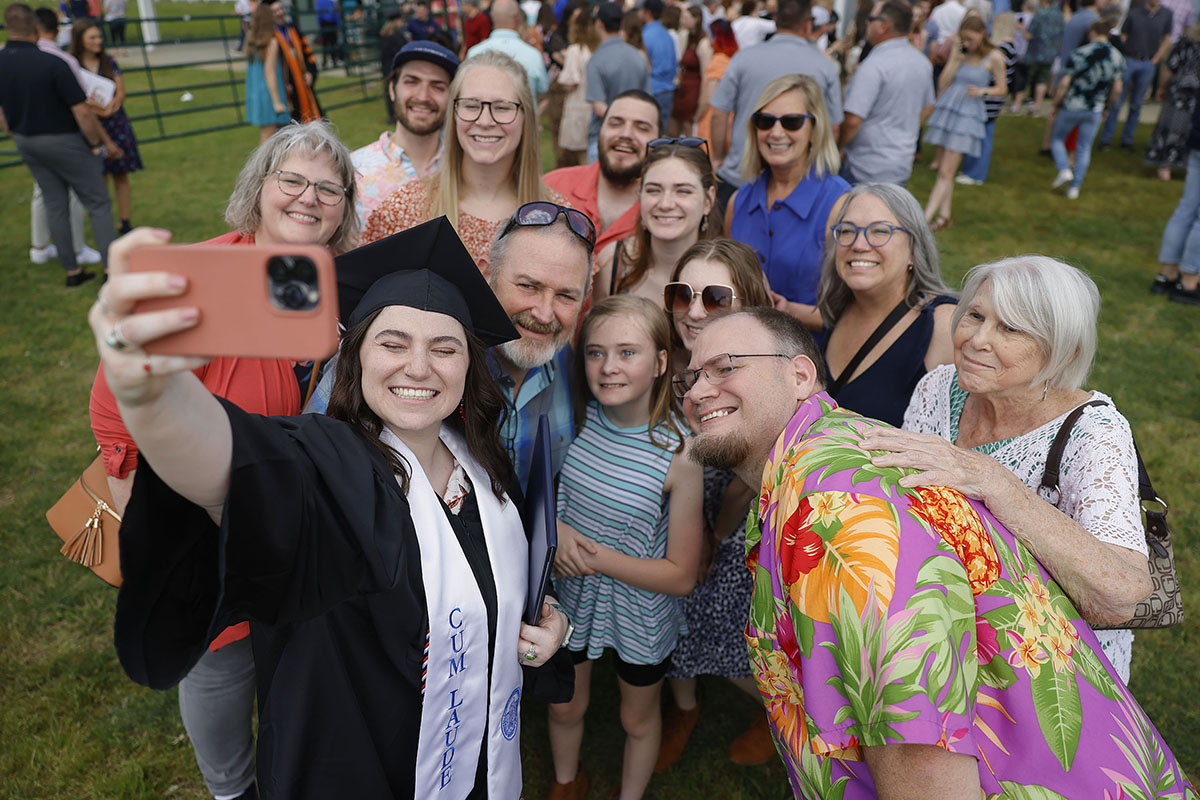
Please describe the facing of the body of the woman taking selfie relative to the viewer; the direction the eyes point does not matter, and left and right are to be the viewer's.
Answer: facing the viewer and to the right of the viewer

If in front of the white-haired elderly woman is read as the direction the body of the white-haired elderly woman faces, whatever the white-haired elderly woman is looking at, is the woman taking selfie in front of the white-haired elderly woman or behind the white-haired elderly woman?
in front

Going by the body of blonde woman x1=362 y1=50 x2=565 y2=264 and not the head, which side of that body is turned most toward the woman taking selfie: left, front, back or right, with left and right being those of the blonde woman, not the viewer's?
front

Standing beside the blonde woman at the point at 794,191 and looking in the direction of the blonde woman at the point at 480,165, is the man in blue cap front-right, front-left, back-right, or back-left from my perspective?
front-right

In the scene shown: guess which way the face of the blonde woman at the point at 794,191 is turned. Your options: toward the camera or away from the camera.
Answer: toward the camera

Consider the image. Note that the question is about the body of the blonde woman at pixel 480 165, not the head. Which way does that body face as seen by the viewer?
toward the camera

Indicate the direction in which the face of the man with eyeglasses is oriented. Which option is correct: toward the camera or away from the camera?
toward the camera

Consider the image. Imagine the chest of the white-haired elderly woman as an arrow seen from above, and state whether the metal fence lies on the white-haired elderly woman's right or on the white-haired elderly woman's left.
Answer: on the white-haired elderly woman's right

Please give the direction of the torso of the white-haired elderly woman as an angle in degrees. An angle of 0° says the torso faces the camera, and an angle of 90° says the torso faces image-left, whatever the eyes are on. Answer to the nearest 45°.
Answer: approximately 45°

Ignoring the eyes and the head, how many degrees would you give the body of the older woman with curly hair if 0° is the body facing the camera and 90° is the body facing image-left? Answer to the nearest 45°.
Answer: approximately 315°

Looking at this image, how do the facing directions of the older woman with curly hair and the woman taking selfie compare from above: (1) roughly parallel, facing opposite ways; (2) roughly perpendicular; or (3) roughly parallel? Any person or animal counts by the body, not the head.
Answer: roughly parallel
